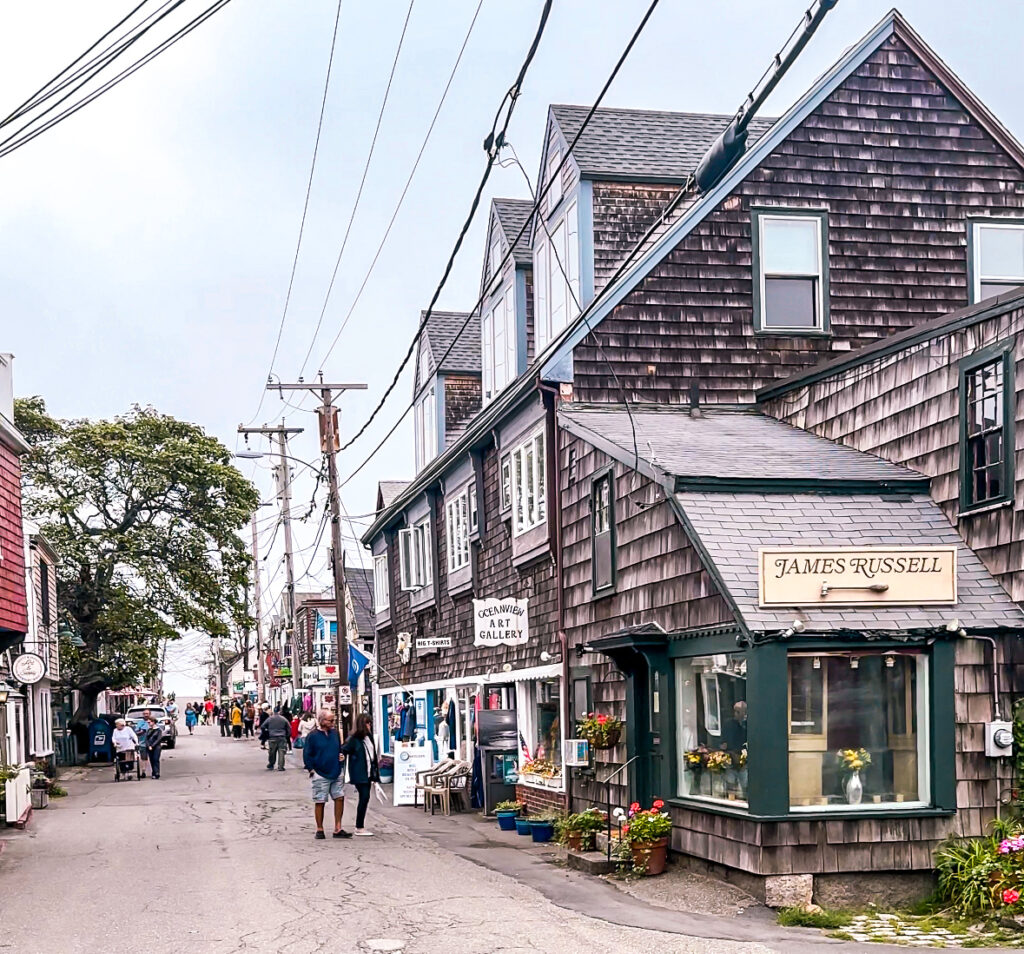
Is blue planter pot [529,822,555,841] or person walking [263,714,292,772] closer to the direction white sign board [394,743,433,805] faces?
the blue planter pot

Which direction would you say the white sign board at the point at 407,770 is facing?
toward the camera

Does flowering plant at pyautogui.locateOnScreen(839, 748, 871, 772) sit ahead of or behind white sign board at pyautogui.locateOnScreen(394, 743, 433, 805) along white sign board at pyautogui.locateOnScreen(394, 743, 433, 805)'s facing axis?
ahead

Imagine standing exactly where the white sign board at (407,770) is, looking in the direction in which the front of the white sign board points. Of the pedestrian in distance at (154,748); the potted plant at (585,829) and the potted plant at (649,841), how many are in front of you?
2

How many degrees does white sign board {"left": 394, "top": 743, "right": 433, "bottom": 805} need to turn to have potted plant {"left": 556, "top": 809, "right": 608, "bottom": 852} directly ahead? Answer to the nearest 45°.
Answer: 0° — it already faces it

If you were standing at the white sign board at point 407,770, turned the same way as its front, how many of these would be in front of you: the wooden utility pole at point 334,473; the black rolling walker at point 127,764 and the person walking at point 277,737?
0
